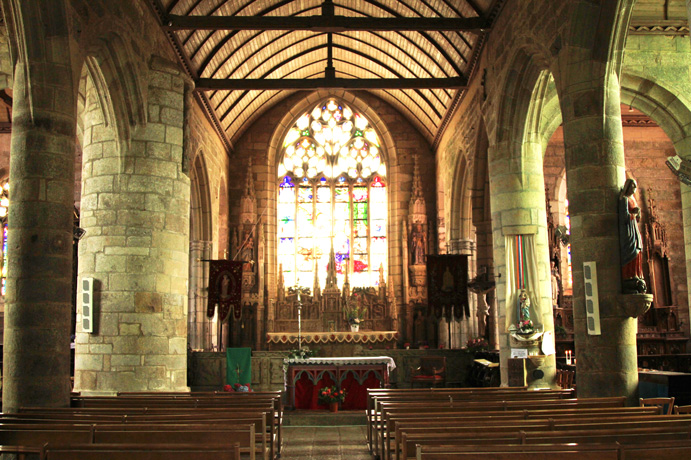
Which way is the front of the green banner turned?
toward the camera

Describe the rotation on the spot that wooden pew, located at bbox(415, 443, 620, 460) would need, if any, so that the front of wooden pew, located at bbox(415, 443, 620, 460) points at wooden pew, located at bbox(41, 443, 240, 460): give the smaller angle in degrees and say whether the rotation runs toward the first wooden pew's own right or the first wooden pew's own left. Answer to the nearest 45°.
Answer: approximately 90° to the first wooden pew's own left

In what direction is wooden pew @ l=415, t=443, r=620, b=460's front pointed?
away from the camera

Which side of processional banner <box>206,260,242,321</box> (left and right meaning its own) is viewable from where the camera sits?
front

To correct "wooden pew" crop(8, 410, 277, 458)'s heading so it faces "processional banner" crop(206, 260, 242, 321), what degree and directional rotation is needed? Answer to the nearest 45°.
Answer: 0° — it already faces it

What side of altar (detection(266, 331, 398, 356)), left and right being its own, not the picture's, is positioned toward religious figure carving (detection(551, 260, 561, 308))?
left

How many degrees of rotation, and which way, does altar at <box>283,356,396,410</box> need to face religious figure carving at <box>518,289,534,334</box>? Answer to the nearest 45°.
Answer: approximately 45° to its left

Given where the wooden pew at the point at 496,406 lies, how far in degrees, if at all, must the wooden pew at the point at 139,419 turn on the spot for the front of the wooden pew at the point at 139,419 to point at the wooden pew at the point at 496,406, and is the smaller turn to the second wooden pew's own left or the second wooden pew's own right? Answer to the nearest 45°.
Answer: approximately 90° to the second wooden pew's own right

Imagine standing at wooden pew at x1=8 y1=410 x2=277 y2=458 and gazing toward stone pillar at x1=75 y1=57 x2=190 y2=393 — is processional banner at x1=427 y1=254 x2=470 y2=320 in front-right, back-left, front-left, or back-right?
front-right

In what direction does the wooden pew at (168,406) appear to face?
away from the camera

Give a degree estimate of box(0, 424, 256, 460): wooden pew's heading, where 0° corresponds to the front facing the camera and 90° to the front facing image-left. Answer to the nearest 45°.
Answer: approximately 180°

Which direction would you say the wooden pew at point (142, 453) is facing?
away from the camera

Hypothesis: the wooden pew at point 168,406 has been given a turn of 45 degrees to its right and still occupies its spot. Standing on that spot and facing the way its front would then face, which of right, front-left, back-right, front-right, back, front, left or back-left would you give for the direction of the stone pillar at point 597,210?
front-right

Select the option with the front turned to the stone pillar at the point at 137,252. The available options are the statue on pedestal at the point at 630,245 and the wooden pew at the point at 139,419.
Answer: the wooden pew

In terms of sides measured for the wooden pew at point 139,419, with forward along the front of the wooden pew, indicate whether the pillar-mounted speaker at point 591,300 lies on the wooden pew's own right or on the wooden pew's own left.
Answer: on the wooden pew's own right

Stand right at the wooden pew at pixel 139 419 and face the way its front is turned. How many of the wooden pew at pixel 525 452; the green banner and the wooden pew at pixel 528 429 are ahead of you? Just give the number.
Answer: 1

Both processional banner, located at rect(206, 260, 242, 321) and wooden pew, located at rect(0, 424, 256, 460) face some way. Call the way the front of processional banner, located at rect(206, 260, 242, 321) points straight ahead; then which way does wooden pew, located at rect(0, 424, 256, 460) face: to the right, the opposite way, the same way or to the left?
the opposite way

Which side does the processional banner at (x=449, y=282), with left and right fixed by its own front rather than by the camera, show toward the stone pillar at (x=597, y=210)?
front
